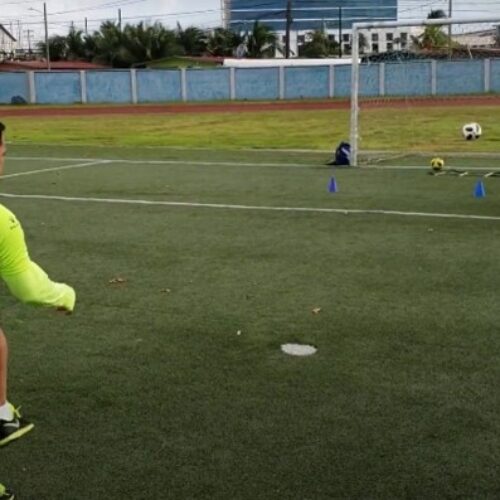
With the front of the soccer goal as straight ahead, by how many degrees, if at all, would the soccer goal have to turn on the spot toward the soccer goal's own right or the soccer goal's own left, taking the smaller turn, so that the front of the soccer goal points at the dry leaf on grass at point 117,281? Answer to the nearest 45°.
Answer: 0° — it already faces it

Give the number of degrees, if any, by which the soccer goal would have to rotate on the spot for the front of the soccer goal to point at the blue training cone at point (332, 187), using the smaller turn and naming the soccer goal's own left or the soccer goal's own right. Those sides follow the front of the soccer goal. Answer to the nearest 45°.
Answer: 0° — it already faces it

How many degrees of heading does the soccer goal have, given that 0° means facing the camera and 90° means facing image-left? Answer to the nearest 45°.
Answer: approximately 0°

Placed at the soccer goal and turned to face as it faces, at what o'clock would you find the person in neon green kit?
The person in neon green kit is roughly at 12 o'clock from the soccer goal.

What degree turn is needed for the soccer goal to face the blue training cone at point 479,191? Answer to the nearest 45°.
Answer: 0° — it already faces it

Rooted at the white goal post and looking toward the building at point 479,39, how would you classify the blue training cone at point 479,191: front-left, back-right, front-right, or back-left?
back-right
